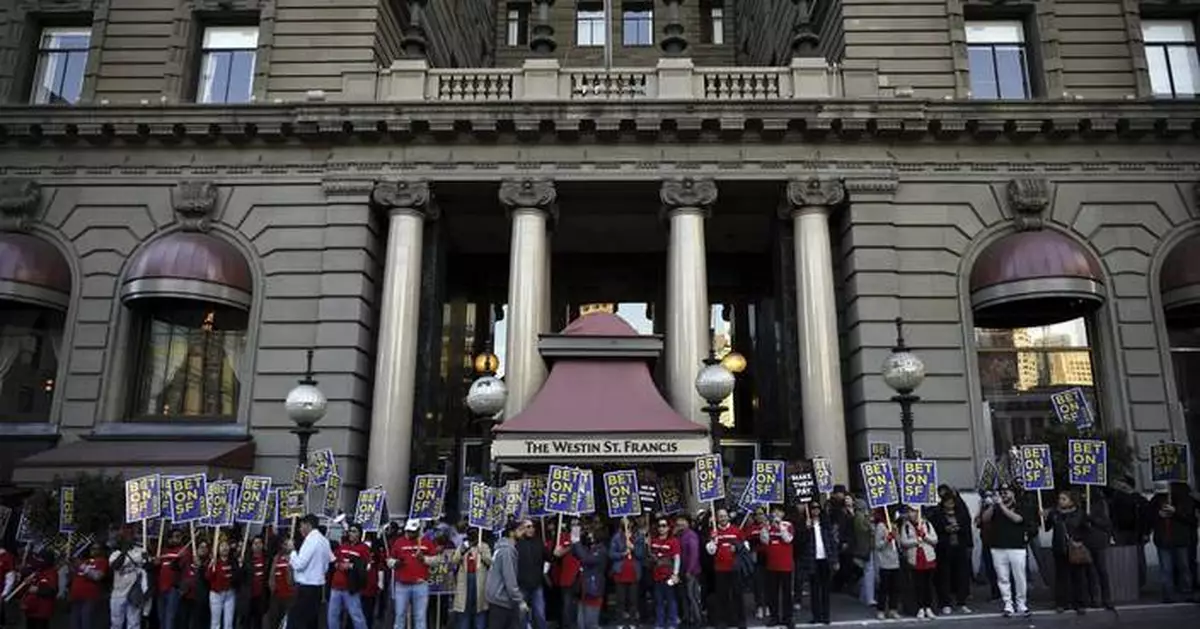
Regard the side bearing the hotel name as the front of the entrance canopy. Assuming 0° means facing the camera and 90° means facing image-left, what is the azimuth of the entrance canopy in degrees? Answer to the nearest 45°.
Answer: approximately 0°

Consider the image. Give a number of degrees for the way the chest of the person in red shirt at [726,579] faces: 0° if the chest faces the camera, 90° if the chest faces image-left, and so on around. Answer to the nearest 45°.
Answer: approximately 0°

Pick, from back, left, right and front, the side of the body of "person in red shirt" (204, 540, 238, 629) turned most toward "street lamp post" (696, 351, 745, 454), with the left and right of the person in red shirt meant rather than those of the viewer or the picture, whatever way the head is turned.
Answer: left
